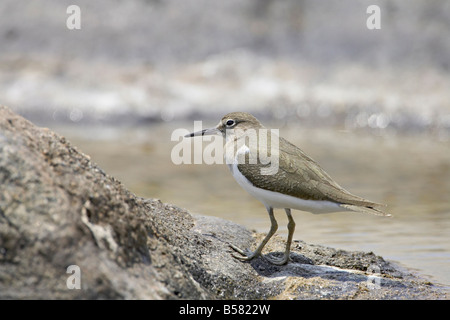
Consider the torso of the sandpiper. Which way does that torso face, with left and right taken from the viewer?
facing to the left of the viewer
